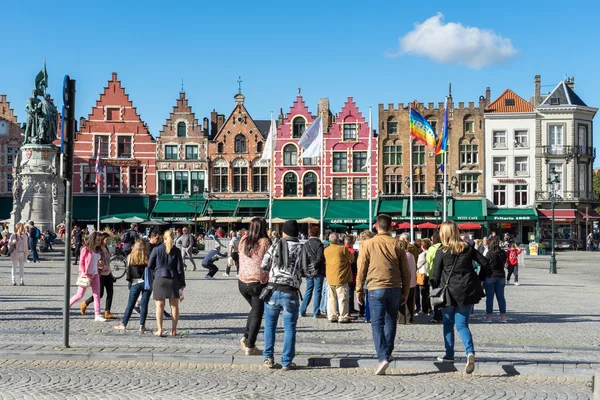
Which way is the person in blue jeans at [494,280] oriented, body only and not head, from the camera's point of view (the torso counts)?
away from the camera

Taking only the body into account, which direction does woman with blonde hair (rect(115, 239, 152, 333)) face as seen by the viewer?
away from the camera

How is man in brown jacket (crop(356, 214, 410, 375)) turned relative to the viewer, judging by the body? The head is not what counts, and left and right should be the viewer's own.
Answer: facing away from the viewer

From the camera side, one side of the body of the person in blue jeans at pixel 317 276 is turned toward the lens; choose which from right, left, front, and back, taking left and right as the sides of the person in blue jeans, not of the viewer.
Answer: back

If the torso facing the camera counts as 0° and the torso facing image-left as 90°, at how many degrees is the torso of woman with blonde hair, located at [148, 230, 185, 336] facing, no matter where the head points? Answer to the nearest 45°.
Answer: approximately 180°

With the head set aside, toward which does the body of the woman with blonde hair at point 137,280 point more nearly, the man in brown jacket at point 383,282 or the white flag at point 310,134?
the white flag

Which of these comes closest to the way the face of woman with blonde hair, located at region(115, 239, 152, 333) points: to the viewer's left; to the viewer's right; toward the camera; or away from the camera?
away from the camera

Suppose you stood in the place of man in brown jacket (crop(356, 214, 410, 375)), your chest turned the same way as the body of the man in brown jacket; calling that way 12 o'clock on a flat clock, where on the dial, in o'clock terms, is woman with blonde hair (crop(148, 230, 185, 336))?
The woman with blonde hair is roughly at 10 o'clock from the man in brown jacket.

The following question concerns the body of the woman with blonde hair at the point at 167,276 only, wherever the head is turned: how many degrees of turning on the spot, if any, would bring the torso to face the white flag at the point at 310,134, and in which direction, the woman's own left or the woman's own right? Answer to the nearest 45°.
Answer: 0° — they already face it
